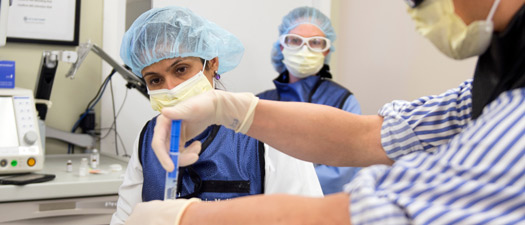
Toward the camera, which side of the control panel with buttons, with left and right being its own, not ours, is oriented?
front

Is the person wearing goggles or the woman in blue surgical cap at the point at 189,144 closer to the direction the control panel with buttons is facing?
the woman in blue surgical cap

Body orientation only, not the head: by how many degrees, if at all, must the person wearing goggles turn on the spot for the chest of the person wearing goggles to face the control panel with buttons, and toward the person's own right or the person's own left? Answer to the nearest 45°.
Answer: approximately 45° to the person's own right

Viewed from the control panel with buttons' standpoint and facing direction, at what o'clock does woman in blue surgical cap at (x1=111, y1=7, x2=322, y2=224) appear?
The woman in blue surgical cap is roughly at 11 o'clock from the control panel with buttons.

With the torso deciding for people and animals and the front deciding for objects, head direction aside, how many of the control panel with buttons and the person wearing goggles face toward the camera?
2

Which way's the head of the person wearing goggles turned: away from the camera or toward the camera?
toward the camera

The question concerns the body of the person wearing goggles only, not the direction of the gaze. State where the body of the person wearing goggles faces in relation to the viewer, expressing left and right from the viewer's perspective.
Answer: facing the viewer

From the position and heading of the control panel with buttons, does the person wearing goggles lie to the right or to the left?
on its left

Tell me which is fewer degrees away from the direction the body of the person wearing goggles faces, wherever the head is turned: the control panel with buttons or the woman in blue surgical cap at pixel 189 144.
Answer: the woman in blue surgical cap
